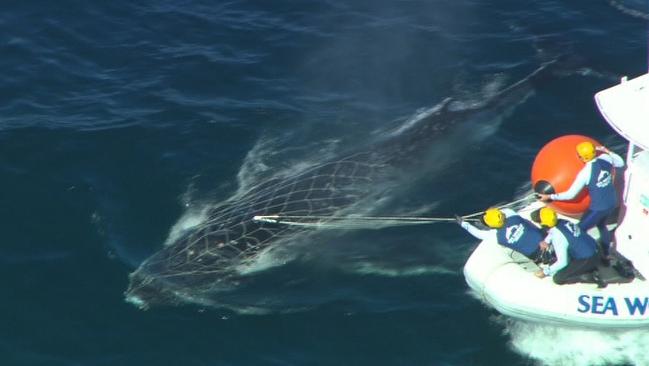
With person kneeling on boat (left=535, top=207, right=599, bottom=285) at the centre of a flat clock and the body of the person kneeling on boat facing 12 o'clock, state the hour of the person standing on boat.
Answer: The person standing on boat is roughly at 4 o'clock from the person kneeling on boat.

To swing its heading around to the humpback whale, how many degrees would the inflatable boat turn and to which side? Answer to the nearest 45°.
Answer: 0° — it already faces it

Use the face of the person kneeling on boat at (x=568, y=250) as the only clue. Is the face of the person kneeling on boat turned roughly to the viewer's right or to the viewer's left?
to the viewer's left

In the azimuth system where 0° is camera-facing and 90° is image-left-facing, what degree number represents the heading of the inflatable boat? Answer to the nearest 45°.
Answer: approximately 90°

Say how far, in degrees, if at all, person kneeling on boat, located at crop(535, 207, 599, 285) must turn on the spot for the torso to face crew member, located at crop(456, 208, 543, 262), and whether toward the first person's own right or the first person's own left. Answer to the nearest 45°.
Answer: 0° — they already face them

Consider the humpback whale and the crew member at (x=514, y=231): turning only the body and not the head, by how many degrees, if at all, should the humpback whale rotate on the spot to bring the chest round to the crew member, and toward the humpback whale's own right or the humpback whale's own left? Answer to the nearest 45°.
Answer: approximately 90° to the humpback whale's own left

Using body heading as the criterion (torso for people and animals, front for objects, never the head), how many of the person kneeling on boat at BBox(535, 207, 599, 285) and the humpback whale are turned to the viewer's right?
0

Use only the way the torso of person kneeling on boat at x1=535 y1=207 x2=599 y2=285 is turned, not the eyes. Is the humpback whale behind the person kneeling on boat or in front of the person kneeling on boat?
in front

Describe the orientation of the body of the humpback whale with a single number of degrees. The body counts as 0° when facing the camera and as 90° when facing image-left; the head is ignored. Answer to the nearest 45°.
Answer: approximately 45°

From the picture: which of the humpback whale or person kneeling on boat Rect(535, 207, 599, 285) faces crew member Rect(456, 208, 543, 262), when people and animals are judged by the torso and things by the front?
the person kneeling on boat

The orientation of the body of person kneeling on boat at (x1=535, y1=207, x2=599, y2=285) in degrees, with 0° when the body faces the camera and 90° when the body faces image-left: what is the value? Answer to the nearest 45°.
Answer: approximately 90°
